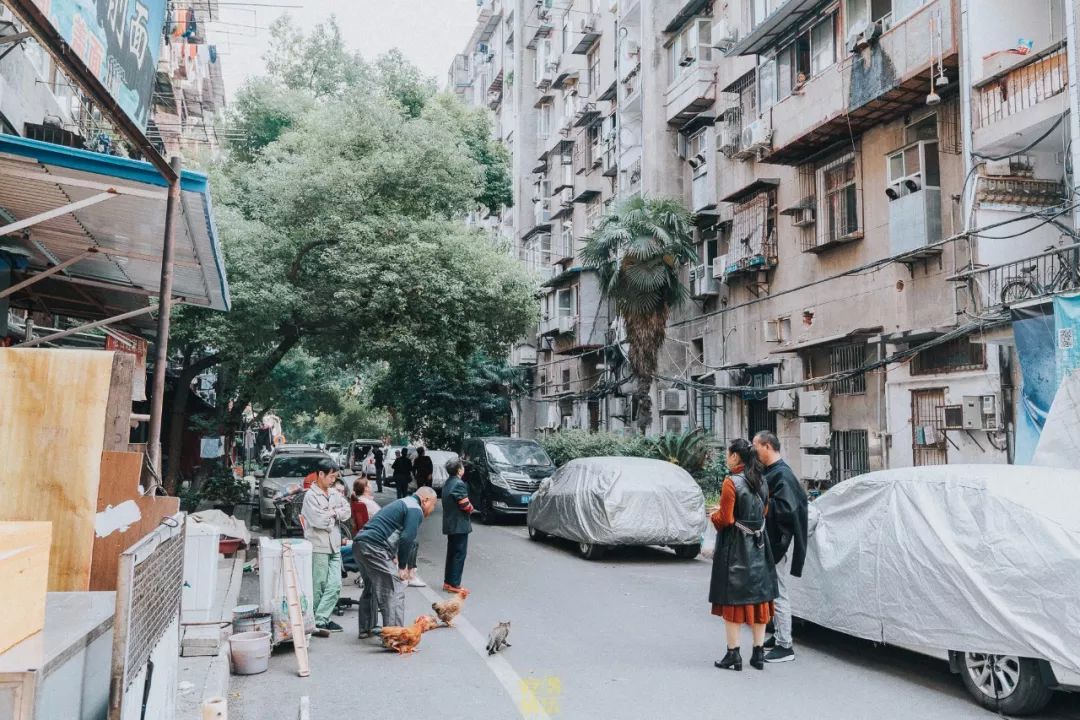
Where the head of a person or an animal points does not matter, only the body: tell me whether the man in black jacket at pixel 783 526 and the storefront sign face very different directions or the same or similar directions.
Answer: very different directions

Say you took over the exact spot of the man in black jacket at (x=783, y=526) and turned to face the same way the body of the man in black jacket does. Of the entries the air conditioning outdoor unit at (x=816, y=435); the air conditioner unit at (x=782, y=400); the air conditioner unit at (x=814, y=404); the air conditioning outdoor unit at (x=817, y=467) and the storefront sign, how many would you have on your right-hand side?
4

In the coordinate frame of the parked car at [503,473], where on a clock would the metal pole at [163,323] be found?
The metal pole is roughly at 2 o'clock from the parked car.

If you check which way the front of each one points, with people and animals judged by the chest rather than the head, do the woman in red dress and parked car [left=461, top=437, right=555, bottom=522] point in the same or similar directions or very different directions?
very different directions

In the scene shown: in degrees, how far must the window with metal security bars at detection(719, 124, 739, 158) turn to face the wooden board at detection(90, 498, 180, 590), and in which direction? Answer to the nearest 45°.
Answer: approximately 45° to its left

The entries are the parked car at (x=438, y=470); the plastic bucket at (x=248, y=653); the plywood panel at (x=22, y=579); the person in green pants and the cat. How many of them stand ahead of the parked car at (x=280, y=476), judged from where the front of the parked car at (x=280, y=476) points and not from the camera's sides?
4
